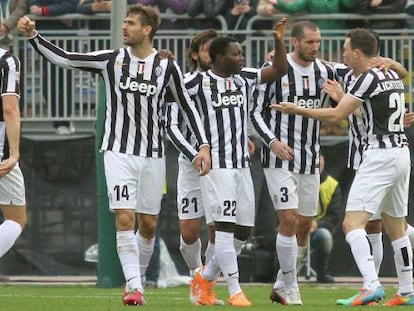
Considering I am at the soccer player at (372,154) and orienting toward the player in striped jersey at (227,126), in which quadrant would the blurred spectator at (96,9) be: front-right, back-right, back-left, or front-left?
front-right

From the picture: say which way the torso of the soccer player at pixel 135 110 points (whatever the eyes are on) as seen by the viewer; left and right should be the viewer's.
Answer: facing the viewer

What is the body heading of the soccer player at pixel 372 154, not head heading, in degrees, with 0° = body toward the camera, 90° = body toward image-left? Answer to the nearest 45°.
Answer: approximately 135°

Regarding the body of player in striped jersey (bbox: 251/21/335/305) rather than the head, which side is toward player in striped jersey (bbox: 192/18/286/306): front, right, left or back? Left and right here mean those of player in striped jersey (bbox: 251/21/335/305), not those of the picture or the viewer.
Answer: right

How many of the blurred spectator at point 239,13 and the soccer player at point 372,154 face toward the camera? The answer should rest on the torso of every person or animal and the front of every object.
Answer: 1

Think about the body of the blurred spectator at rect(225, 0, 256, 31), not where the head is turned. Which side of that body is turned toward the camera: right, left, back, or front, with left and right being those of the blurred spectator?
front

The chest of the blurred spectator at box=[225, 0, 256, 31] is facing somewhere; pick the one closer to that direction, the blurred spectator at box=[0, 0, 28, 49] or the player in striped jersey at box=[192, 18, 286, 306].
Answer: the player in striped jersey

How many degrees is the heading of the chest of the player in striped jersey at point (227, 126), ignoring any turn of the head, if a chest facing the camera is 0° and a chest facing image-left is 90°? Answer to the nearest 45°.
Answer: approximately 315°
